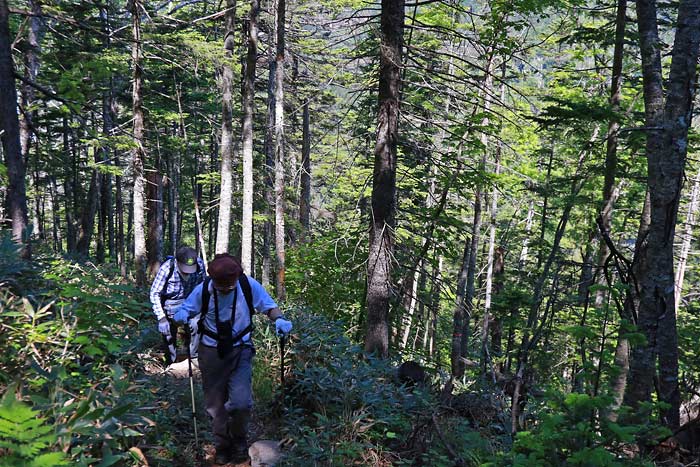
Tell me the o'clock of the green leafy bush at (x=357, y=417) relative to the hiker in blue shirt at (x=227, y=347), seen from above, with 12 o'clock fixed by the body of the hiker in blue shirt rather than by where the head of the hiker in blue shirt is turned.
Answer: The green leafy bush is roughly at 9 o'clock from the hiker in blue shirt.

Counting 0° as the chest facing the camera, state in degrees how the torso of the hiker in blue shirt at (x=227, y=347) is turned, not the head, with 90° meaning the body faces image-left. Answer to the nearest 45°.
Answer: approximately 0°

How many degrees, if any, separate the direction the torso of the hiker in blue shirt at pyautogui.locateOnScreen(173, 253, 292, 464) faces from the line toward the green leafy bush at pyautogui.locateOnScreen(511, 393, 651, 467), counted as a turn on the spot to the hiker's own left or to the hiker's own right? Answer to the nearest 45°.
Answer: approximately 45° to the hiker's own left

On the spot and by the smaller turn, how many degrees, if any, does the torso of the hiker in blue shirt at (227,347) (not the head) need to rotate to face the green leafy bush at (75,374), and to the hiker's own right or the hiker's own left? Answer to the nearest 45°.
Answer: approximately 45° to the hiker's own right
